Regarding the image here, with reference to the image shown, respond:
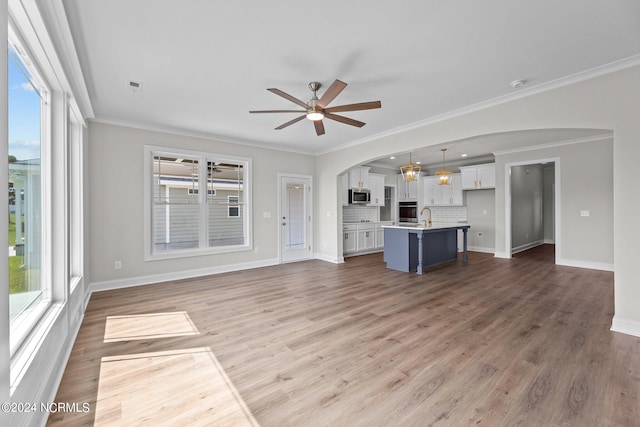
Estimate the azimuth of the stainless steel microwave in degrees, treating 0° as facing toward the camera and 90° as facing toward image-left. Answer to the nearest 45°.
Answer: approximately 315°

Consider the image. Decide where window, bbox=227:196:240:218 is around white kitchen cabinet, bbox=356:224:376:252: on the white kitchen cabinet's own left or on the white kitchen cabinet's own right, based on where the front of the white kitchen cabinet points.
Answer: on the white kitchen cabinet's own right

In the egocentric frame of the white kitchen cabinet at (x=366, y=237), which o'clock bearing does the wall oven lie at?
The wall oven is roughly at 9 o'clock from the white kitchen cabinet.

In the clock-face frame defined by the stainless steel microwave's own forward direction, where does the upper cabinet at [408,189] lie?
The upper cabinet is roughly at 9 o'clock from the stainless steel microwave.

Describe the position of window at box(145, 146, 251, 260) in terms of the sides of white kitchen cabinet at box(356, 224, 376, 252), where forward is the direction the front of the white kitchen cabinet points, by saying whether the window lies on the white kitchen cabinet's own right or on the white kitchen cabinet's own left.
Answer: on the white kitchen cabinet's own right

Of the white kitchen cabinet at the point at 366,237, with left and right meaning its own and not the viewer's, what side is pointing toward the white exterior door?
right

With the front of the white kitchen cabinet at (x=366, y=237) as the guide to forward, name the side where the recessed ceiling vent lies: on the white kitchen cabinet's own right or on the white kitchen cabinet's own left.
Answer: on the white kitchen cabinet's own right

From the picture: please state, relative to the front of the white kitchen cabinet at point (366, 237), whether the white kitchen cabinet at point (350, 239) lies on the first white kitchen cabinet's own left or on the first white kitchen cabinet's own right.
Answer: on the first white kitchen cabinet's own right
